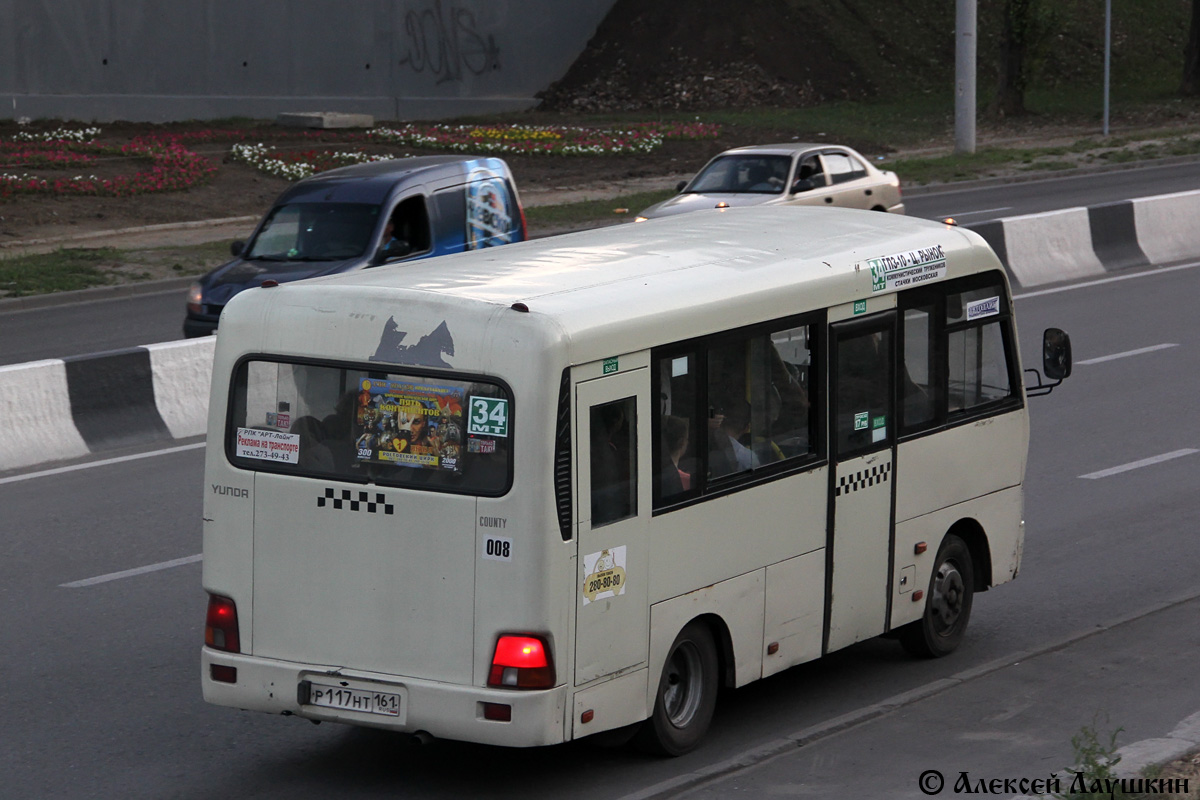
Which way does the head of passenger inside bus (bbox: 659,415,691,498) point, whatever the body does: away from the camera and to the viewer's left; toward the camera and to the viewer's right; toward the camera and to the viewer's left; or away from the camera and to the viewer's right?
away from the camera and to the viewer's right

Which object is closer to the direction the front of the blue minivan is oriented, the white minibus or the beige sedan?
the white minibus

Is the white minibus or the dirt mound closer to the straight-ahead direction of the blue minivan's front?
the white minibus

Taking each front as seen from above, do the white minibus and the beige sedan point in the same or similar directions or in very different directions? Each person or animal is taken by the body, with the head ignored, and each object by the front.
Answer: very different directions

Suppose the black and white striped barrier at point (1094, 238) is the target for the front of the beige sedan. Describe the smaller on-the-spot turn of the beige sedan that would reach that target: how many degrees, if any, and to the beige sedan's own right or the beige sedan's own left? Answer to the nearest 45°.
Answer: approximately 135° to the beige sedan's own left

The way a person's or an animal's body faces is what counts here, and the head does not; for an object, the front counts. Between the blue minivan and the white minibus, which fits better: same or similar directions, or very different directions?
very different directions

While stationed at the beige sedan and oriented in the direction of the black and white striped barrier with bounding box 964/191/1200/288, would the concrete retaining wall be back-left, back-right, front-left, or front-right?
back-left

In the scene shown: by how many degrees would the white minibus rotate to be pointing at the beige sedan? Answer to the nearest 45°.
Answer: approximately 45° to its left

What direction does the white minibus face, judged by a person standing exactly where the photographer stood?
facing away from the viewer and to the right of the viewer

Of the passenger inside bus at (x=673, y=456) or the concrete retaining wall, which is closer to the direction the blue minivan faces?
the passenger inside bus

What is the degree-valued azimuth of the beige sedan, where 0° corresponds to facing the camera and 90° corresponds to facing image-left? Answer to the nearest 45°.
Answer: approximately 45°

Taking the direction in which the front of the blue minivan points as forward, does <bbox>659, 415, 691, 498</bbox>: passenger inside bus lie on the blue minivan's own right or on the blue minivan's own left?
on the blue minivan's own left
